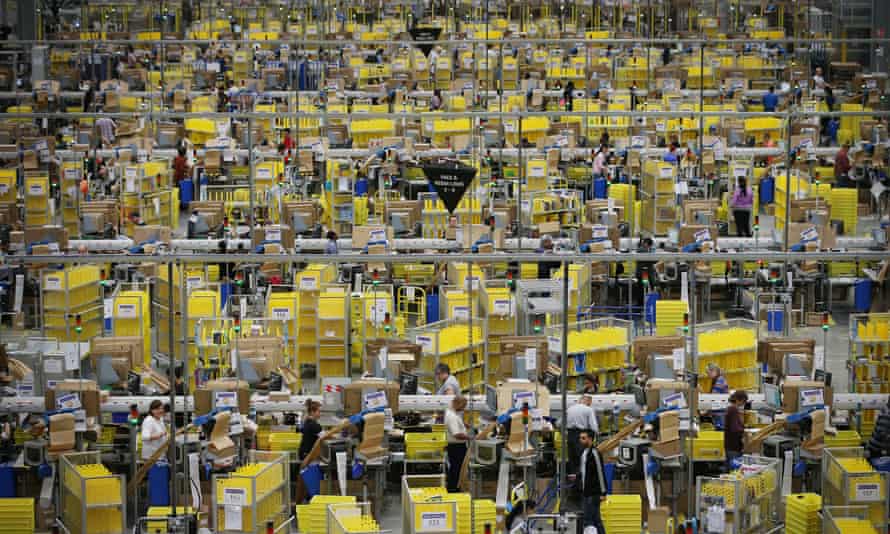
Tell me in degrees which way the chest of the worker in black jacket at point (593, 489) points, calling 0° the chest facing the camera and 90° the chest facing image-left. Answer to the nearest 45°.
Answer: approximately 90°

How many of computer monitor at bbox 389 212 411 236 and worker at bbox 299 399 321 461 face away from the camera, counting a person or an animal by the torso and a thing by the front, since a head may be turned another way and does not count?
0

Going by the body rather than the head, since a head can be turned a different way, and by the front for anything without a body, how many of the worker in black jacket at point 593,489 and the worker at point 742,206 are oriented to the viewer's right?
0

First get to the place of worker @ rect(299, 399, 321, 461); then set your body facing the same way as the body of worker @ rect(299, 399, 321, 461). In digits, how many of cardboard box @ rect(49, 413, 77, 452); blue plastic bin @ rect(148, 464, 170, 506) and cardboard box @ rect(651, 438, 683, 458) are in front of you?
1

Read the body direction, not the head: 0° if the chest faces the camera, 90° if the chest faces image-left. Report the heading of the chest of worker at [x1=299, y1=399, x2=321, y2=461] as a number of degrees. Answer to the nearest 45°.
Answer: approximately 270°
